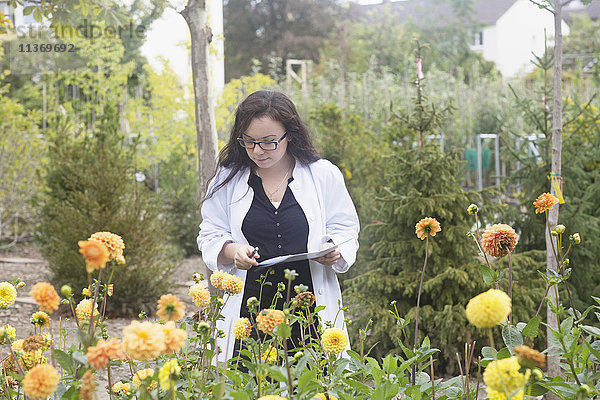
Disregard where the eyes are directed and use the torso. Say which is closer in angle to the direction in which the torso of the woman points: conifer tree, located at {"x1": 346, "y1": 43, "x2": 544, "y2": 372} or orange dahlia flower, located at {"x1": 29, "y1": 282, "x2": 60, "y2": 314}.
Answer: the orange dahlia flower

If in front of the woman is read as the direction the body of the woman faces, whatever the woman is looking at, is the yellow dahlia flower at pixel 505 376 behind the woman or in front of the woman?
in front

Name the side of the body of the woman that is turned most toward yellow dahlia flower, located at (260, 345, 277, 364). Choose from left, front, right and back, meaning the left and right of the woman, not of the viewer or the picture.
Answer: front

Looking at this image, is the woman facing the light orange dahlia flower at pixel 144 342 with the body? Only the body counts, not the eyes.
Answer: yes

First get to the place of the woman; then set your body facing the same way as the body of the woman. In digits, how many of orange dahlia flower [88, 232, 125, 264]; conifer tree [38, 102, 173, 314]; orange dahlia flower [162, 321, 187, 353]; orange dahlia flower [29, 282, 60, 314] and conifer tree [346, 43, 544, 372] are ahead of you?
3

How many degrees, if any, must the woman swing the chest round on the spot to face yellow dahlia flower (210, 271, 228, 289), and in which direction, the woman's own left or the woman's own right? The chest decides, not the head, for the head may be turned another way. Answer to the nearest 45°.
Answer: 0° — they already face it

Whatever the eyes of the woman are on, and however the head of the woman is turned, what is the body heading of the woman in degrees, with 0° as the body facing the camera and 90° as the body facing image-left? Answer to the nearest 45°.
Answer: approximately 0°

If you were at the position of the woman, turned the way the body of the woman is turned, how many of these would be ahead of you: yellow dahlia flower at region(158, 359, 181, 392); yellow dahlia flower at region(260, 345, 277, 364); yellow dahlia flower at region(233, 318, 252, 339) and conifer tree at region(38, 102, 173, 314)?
3

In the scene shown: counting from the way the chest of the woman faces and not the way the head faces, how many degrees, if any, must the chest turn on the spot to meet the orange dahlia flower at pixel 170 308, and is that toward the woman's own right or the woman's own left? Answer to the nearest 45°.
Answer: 0° — they already face it

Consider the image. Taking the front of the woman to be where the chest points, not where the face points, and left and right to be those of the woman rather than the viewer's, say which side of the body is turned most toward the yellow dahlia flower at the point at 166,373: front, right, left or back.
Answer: front

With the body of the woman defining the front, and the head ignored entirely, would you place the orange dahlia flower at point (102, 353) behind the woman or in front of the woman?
in front

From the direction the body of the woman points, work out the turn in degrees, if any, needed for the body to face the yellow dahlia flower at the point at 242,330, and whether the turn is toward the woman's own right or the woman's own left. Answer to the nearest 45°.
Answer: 0° — they already face it

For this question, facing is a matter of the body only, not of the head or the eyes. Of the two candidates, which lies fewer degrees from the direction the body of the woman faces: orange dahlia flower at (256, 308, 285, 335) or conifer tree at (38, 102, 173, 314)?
the orange dahlia flower

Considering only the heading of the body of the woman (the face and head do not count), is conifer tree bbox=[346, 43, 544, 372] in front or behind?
behind
